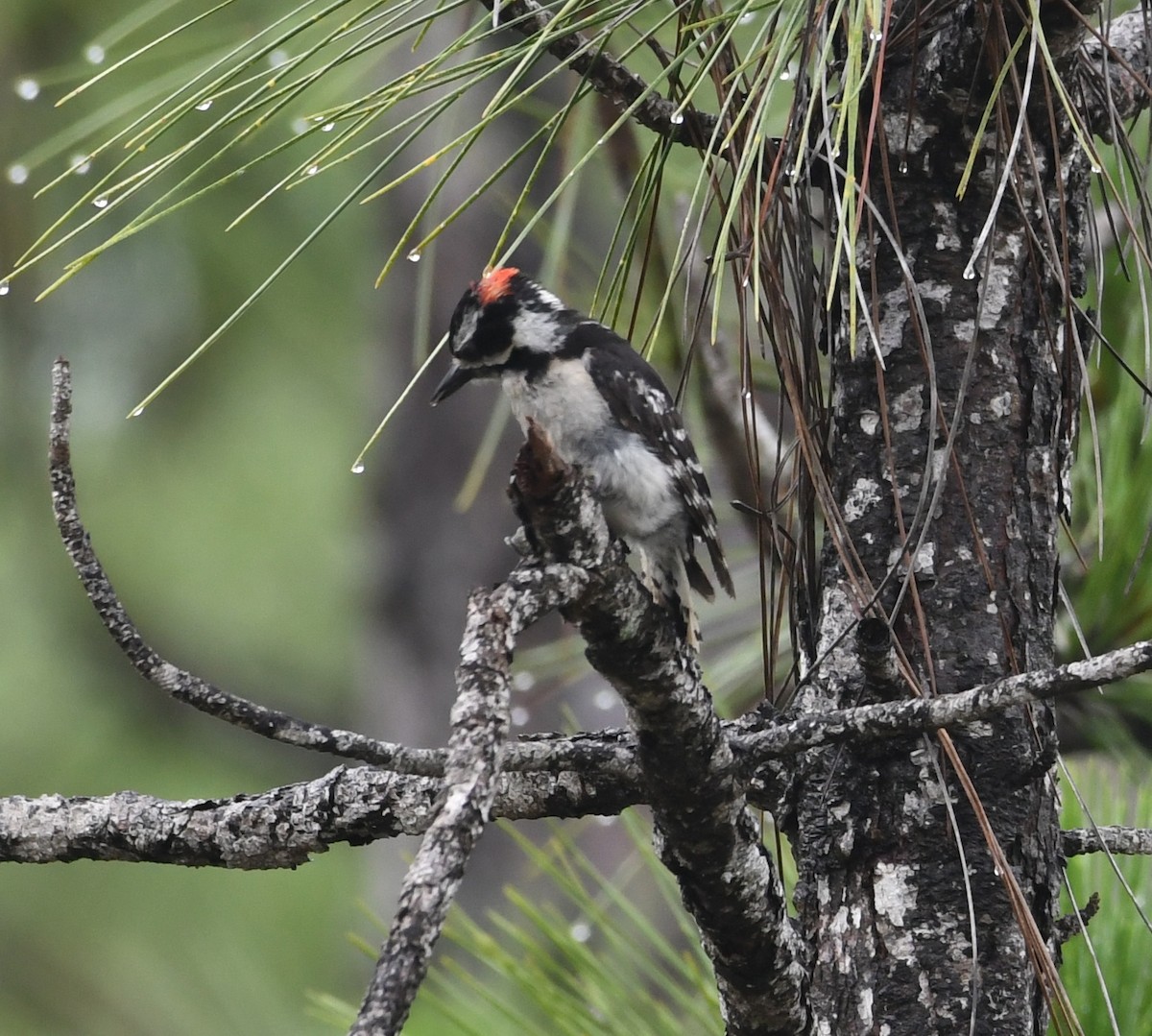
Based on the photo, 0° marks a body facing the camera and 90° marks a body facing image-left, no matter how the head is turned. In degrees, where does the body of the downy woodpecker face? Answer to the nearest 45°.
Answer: approximately 90°

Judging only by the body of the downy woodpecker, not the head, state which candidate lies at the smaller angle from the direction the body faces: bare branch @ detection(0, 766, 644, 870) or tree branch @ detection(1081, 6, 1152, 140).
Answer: the bare branch

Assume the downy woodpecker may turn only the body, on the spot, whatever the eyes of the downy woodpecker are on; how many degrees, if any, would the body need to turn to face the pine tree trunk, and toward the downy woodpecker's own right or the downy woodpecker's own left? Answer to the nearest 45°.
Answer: approximately 90° to the downy woodpecker's own left

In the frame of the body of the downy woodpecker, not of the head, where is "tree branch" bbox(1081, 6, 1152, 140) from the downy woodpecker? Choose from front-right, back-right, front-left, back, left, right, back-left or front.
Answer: back-left

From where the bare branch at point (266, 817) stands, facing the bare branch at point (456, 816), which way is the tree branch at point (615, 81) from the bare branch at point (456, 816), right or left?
left
